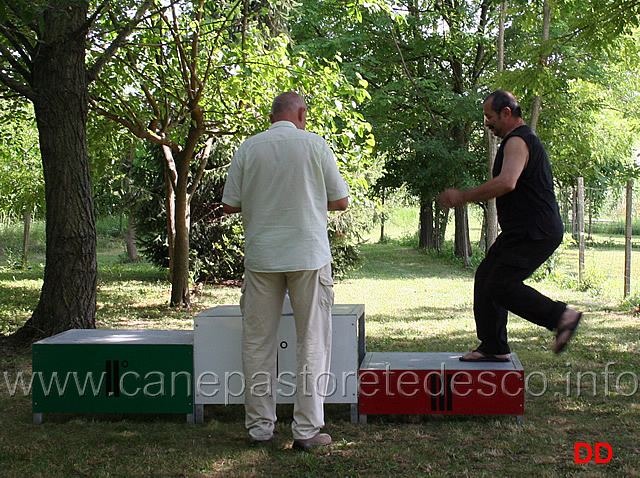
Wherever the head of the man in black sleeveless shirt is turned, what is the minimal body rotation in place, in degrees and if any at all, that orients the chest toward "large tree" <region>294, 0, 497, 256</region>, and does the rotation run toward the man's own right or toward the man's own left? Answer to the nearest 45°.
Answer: approximately 90° to the man's own right

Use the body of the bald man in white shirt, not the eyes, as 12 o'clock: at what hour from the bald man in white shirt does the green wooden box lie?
The green wooden box is roughly at 10 o'clock from the bald man in white shirt.

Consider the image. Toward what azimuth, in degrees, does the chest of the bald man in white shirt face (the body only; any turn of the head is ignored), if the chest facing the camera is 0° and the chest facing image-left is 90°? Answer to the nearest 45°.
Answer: approximately 180°

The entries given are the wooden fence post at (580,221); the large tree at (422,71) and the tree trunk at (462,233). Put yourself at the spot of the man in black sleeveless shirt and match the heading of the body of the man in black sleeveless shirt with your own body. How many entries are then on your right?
3

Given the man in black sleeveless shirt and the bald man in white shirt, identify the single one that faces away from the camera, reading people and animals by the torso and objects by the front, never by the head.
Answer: the bald man in white shirt

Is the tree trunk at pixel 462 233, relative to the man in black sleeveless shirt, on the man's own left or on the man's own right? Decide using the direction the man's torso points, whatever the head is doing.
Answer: on the man's own right

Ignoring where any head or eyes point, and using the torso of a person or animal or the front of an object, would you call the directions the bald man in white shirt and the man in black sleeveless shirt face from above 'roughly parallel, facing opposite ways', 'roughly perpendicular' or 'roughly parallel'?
roughly perpendicular

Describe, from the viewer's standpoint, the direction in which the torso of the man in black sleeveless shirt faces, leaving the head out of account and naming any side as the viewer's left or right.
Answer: facing to the left of the viewer

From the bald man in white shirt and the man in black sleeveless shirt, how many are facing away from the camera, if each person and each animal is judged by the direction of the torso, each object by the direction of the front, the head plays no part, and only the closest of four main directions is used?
1

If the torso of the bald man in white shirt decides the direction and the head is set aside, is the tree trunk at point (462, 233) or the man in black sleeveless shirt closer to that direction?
the tree trunk
